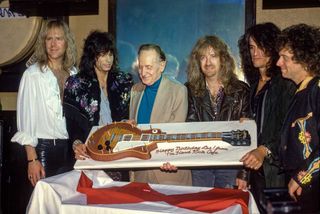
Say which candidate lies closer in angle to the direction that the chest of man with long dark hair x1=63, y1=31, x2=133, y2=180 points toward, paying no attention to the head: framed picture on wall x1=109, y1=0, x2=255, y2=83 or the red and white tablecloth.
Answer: the red and white tablecloth

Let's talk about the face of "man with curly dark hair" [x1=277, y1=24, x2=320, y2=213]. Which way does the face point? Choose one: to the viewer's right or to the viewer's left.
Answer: to the viewer's left

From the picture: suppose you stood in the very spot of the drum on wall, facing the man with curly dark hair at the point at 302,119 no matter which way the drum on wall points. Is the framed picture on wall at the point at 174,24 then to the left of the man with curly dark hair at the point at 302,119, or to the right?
left

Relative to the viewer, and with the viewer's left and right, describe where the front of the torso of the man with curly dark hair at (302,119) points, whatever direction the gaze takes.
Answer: facing to the left of the viewer

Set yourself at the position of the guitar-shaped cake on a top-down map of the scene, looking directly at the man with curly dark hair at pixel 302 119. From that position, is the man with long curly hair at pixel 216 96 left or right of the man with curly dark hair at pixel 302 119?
left

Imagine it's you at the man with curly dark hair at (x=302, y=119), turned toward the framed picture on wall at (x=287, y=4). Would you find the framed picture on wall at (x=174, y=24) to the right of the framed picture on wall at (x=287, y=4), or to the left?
left

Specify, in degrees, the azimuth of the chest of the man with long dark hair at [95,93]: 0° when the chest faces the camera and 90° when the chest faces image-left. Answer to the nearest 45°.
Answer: approximately 315°

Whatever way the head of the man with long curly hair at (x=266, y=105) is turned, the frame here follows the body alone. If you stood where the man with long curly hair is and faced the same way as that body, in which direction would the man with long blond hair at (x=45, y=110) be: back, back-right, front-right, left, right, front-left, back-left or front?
front-right

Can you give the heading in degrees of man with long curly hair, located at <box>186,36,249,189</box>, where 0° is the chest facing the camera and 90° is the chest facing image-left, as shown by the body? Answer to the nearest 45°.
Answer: approximately 0°
